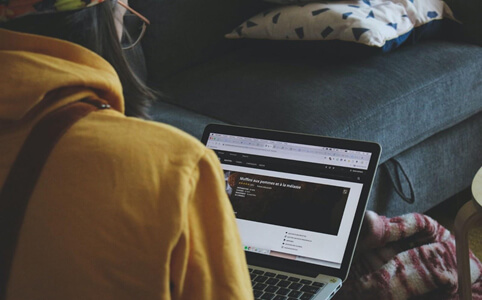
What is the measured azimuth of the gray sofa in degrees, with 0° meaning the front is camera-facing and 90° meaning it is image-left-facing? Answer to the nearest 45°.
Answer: approximately 315°

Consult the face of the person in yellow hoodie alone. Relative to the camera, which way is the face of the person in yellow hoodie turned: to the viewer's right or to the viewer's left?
to the viewer's right

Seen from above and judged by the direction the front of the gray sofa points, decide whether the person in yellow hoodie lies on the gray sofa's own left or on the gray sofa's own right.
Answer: on the gray sofa's own right
